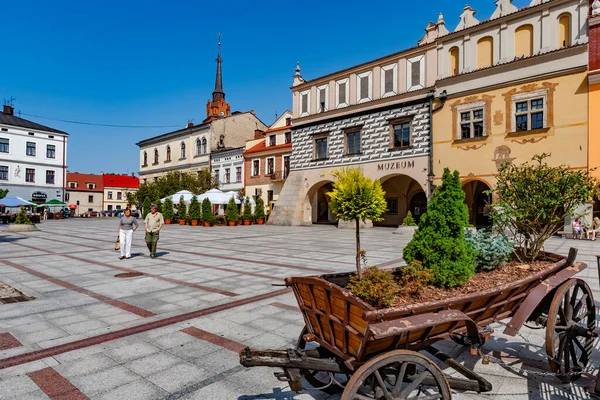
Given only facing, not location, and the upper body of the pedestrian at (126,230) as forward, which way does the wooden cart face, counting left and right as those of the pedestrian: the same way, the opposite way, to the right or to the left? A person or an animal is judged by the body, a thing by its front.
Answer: to the right

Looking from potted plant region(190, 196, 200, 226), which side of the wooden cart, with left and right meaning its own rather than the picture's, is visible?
right

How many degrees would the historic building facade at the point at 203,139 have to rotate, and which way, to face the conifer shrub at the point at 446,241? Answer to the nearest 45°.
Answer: approximately 45° to its left

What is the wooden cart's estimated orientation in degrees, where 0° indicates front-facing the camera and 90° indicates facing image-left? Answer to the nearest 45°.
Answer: approximately 45°

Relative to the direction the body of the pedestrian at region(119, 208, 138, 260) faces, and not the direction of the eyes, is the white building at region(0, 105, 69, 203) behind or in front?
behind

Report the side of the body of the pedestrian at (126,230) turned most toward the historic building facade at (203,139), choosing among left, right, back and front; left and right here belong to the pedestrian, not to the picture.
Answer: back

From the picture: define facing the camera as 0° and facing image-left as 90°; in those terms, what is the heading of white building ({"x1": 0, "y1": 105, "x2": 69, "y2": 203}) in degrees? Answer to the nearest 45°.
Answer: approximately 315°
